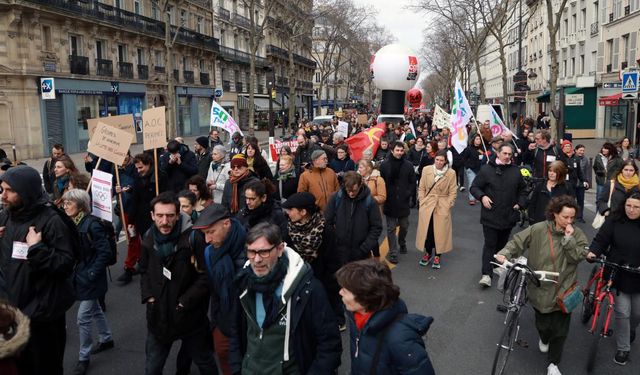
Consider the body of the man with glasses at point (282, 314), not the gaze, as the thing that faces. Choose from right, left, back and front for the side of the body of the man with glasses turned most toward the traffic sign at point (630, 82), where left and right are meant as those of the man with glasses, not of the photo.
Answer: back

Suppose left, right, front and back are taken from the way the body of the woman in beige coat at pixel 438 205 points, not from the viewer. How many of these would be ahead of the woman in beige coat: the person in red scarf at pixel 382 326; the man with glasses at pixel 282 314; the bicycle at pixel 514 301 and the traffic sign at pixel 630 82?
3

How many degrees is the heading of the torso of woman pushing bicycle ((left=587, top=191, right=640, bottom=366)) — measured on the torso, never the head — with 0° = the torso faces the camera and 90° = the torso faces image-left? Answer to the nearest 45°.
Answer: approximately 0°

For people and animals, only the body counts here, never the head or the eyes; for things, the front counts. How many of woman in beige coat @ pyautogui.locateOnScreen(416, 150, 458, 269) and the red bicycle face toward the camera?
2

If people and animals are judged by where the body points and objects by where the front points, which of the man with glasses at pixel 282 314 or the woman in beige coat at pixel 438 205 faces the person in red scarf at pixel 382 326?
the woman in beige coat

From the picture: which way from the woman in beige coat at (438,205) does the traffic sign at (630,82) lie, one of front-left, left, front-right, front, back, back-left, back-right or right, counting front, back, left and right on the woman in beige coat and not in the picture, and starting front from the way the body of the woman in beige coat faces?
back-left

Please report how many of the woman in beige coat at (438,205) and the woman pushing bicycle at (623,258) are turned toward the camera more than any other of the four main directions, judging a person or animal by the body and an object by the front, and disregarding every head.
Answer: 2

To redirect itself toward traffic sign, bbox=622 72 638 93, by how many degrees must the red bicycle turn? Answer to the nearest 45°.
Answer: approximately 180°

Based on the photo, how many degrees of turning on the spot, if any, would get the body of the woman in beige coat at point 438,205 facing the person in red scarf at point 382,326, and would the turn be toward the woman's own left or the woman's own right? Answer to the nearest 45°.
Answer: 0° — they already face them
